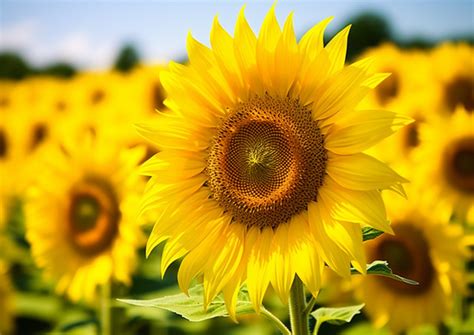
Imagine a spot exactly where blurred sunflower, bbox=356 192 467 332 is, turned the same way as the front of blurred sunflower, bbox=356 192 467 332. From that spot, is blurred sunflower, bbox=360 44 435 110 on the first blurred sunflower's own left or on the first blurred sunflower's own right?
on the first blurred sunflower's own right

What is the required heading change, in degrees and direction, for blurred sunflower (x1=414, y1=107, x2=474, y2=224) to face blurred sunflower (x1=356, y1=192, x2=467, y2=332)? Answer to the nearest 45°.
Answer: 0° — it already faces it

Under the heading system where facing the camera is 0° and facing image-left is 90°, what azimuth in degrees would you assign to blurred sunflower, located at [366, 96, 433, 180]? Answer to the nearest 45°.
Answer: approximately 0°

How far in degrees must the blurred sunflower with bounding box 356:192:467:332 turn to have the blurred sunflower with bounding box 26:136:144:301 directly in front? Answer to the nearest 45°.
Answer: approximately 45° to its right

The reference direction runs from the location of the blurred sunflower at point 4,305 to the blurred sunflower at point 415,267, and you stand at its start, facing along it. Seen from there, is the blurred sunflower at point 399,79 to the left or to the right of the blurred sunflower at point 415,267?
left

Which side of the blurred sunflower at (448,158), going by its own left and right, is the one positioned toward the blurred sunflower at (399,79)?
back

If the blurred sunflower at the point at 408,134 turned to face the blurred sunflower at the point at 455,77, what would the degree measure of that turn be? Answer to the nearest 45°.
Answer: approximately 135° to its left

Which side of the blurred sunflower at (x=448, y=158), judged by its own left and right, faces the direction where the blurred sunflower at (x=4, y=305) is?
right

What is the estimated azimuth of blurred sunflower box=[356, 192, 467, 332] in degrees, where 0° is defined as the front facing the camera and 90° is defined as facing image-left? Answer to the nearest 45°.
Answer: approximately 45°

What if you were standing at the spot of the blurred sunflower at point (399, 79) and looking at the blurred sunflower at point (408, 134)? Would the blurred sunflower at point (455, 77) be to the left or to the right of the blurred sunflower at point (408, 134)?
left
